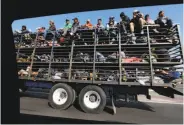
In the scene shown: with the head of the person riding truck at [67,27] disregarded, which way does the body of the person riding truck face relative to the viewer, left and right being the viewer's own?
facing the viewer and to the left of the viewer

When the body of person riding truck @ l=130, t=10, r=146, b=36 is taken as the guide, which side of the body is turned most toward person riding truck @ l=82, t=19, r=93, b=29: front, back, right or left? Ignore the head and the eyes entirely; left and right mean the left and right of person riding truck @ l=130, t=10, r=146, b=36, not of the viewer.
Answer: right

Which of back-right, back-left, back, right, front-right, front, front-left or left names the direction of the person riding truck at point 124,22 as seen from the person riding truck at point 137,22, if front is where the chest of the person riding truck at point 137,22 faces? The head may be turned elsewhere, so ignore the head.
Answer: right

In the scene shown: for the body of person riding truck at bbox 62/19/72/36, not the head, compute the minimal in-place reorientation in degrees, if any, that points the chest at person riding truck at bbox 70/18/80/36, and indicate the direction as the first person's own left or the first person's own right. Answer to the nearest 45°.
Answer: approximately 90° to the first person's own left

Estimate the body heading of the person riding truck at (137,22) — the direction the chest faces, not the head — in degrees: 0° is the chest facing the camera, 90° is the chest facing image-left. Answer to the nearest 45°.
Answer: approximately 0°

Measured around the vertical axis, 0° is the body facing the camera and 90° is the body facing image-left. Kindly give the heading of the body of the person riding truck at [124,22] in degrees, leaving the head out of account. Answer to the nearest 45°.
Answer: approximately 45°

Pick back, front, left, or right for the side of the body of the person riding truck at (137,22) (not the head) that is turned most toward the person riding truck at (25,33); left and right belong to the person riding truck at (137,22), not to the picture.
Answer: right

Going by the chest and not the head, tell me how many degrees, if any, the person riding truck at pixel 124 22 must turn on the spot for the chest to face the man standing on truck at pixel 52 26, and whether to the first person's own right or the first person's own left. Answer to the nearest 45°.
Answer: approximately 45° to the first person's own right

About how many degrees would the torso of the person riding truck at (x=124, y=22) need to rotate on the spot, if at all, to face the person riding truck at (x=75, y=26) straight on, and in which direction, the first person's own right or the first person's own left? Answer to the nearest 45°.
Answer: approximately 45° to the first person's own right

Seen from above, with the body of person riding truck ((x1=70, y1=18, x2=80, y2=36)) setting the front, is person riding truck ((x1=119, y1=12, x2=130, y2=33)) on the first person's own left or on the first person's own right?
on the first person's own left
